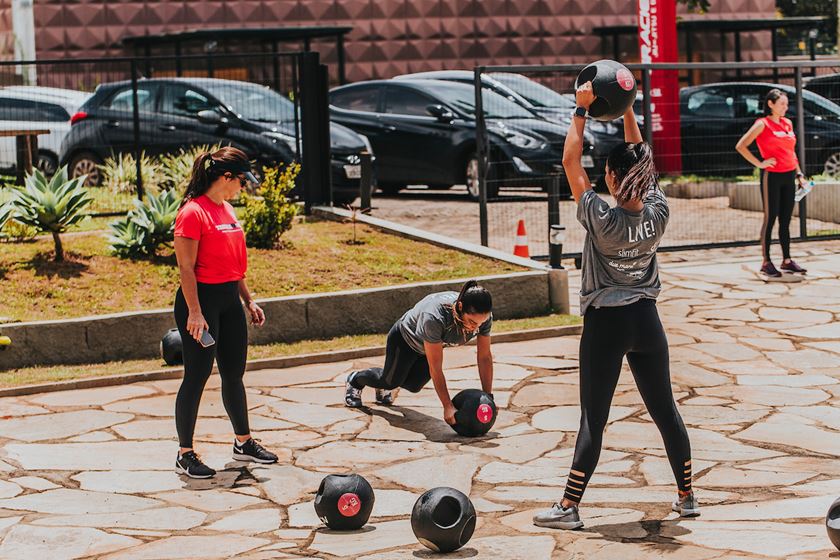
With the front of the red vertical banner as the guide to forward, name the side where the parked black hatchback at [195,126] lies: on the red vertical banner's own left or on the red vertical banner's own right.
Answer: on the red vertical banner's own right

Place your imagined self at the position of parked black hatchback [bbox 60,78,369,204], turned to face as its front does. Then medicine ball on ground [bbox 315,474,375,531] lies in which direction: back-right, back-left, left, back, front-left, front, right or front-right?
front-right

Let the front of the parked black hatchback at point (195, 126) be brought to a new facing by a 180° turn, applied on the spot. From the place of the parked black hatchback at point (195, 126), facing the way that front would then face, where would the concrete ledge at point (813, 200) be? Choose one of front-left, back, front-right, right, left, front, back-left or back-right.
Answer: back-right

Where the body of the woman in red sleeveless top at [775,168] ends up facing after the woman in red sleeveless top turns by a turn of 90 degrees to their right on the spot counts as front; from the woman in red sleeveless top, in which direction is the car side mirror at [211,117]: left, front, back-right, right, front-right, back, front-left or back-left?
front-right

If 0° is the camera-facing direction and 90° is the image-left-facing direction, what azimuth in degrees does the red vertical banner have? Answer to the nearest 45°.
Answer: approximately 0°

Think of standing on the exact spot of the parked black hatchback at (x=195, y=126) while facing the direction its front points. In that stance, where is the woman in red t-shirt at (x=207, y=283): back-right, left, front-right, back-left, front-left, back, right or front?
front-right

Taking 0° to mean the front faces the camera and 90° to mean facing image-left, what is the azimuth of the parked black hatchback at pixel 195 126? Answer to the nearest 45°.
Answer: approximately 315°

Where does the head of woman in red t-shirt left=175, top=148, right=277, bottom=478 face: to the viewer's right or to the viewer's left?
to the viewer's right

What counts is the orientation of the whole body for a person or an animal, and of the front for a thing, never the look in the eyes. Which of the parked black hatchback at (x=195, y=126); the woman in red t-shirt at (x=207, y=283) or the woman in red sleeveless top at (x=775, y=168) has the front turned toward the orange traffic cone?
the parked black hatchback
